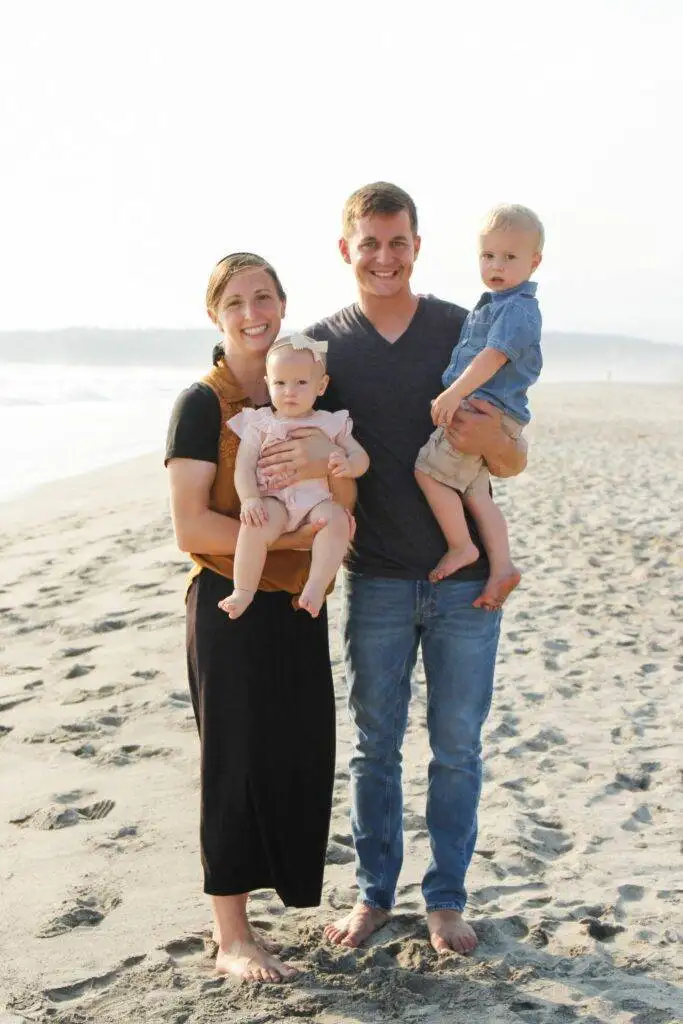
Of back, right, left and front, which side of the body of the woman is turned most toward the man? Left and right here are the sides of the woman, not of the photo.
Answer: left

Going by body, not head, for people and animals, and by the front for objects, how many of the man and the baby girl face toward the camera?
2

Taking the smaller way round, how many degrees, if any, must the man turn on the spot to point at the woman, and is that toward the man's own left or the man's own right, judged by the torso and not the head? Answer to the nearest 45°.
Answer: approximately 45° to the man's own right

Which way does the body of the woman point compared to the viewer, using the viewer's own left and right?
facing the viewer and to the right of the viewer

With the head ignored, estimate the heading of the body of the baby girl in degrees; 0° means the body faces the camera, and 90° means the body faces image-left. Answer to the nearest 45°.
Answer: approximately 0°
